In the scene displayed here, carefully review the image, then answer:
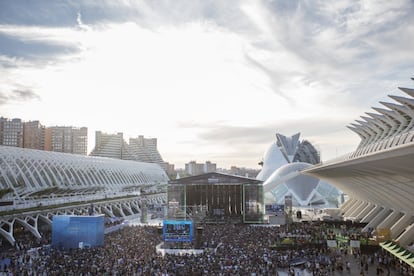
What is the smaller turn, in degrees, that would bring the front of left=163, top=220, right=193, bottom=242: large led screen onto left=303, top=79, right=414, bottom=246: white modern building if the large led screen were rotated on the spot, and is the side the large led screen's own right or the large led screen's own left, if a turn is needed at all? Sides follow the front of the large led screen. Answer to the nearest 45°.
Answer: approximately 90° to the large led screen's own left

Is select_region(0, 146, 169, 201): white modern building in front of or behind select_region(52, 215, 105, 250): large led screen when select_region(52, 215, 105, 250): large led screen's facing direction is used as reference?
behind

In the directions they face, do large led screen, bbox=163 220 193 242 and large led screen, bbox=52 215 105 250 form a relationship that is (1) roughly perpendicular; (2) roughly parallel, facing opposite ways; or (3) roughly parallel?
roughly parallel

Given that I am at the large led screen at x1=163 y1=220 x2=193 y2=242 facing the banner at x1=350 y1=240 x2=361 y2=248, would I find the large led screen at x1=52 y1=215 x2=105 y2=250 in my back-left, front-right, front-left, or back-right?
back-right

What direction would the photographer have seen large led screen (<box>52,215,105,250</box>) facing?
facing the viewer

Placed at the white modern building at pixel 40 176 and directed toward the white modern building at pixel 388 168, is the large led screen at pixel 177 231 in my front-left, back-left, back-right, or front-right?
front-right

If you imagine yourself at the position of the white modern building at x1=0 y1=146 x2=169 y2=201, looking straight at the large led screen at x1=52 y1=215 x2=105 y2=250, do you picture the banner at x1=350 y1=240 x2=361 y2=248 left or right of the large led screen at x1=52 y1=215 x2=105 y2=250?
left

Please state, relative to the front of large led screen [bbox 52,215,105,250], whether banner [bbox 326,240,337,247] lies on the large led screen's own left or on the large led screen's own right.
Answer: on the large led screen's own left

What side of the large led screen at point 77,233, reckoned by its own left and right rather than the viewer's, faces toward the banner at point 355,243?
left

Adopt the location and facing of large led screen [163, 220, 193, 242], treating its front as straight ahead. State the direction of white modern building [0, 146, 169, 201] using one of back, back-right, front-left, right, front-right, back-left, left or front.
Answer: back-right

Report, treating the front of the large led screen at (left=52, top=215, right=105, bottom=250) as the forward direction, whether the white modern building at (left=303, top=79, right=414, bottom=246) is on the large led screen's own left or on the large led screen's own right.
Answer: on the large led screen's own left

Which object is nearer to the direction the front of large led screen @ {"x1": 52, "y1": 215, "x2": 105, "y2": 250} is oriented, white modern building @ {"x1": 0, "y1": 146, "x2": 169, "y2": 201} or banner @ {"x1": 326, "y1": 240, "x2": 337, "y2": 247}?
the banner

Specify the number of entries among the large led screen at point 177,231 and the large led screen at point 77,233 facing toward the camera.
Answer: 2
